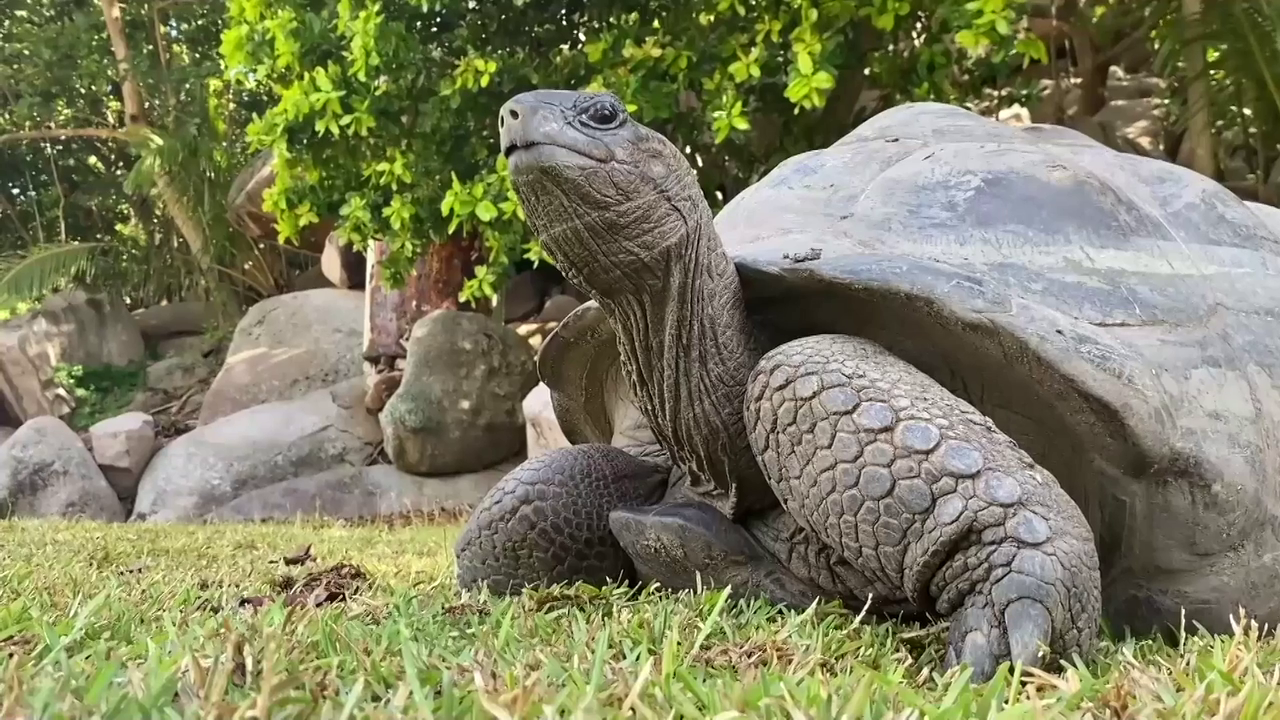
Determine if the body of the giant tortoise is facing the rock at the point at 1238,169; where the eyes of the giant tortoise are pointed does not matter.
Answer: no

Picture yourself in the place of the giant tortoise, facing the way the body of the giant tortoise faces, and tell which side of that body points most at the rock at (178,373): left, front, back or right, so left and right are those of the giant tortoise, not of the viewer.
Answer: right

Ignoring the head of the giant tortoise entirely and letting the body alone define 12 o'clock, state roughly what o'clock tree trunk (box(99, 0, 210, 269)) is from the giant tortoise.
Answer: The tree trunk is roughly at 3 o'clock from the giant tortoise.

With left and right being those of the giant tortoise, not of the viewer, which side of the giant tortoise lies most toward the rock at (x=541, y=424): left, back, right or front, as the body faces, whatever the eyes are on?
right

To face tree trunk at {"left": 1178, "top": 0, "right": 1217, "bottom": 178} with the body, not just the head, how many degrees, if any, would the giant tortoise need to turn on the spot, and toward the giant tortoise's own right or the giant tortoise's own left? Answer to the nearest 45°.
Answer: approximately 135° to the giant tortoise's own right

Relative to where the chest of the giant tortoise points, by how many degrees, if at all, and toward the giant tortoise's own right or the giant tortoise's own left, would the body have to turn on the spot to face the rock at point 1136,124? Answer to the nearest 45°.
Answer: approximately 135° to the giant tortoise's own right

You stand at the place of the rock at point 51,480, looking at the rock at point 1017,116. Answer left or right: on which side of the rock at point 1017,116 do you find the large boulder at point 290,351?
left

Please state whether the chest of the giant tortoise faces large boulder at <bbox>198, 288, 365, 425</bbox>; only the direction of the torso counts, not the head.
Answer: no

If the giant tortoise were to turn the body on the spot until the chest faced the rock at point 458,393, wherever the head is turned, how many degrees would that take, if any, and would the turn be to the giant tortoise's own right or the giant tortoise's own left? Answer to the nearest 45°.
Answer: approximately 90° to the giant tortoise's own right

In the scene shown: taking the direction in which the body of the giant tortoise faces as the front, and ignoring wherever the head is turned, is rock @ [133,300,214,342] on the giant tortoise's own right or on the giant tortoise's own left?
on the giant tortoise's own right

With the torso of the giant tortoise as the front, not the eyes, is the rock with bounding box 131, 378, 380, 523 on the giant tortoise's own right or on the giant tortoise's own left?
on the giant tortoise's own right

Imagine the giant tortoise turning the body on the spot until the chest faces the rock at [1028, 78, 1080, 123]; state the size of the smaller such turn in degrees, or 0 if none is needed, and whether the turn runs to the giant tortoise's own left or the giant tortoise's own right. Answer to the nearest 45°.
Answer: approximately 135° to the giant tortoise's own right

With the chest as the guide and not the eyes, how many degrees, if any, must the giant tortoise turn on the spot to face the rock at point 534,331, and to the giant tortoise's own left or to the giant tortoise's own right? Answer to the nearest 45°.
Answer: approximately 90° to the giant tortoise's own right

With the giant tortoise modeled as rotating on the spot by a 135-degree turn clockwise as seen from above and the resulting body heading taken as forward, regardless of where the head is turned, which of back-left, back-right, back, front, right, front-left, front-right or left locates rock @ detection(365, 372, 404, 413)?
front-left

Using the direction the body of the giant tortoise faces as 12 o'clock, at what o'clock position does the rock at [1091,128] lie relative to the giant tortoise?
The rock is roughly at 5 o'clock from the giant tortoise.

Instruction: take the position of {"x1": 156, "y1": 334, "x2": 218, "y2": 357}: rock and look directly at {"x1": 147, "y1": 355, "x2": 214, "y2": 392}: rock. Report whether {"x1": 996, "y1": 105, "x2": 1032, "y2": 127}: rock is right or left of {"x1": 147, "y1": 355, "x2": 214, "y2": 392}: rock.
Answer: left

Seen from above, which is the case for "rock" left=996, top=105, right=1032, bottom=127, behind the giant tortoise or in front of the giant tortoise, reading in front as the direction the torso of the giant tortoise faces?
behind

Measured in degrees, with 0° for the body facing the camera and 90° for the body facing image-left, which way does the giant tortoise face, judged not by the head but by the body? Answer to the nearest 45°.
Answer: approximately 45°
